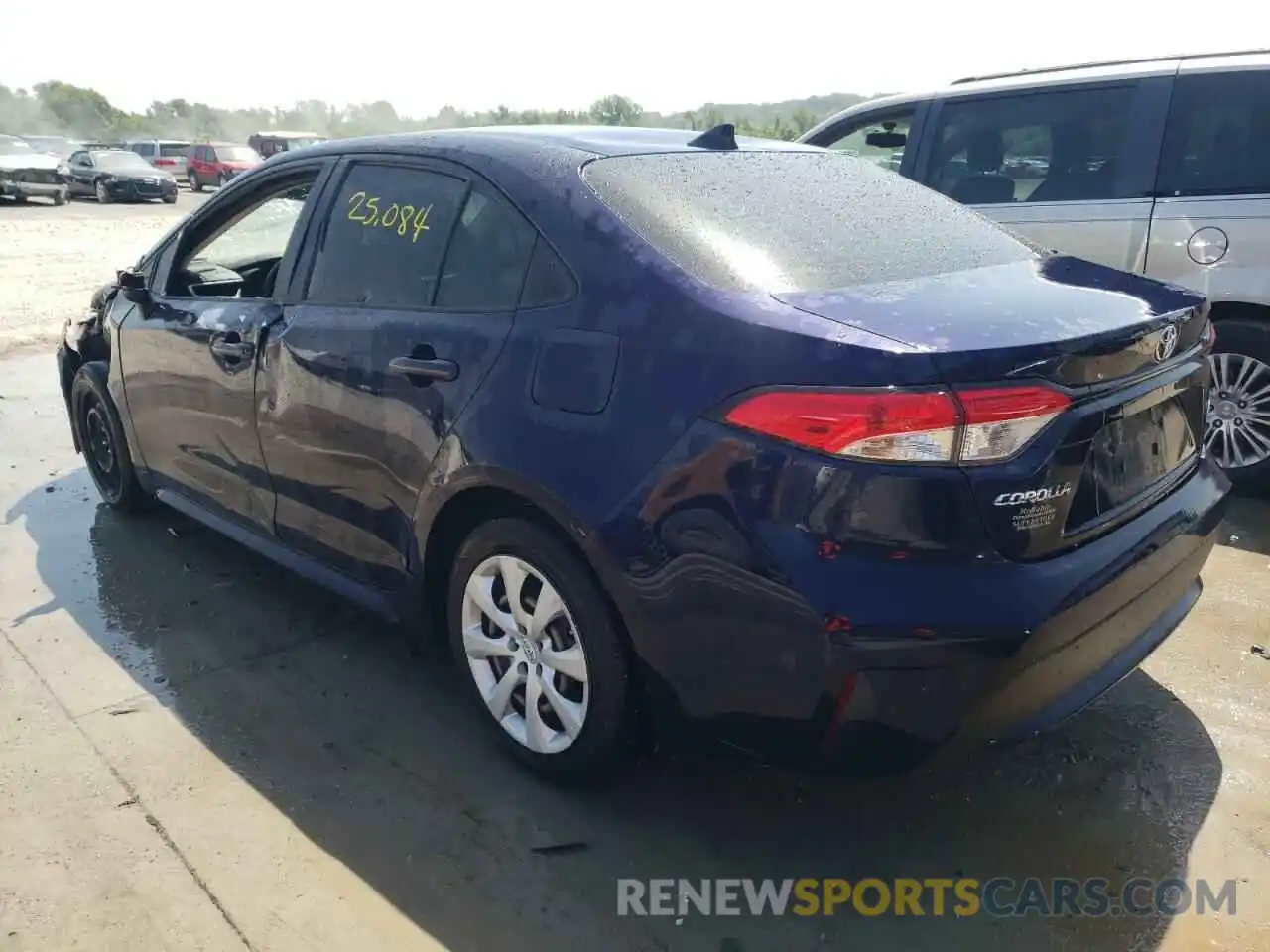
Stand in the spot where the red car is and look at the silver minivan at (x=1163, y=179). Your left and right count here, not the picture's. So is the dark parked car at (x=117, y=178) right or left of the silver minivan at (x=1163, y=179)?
right

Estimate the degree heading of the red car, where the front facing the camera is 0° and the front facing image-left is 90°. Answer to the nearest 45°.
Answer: approximately 315°

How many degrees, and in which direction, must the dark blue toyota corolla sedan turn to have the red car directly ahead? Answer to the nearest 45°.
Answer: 0° — it already faces it

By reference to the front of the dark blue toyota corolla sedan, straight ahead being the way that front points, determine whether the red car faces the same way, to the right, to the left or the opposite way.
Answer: the opposite way

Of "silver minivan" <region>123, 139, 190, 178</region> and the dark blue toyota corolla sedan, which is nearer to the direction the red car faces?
the dark blue toyota corolla sedan

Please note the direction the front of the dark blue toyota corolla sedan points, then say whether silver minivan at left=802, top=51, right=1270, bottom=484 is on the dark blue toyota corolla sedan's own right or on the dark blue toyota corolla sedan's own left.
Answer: on the dark blue toyota corolla sedan's own right

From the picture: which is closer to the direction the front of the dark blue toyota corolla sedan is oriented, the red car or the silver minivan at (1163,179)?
the red car

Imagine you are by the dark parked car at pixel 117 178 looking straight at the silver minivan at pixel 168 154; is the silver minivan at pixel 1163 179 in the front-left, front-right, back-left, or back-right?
back-right

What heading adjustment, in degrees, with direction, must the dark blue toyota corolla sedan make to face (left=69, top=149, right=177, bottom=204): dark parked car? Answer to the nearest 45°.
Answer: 0° — it already faces it

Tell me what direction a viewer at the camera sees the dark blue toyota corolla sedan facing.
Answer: facing away from the viewer and to the left of the viewer

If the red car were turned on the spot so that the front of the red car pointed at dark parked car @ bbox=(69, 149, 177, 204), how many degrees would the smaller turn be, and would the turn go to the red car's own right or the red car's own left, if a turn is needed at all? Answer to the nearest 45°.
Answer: approximately 90° to the red car's own right

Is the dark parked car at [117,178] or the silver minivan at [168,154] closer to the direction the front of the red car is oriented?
the dark parked car

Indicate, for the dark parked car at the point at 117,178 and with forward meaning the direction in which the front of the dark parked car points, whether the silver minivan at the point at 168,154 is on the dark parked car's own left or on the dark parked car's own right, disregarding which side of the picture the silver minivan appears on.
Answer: on the dark parked car's own left
